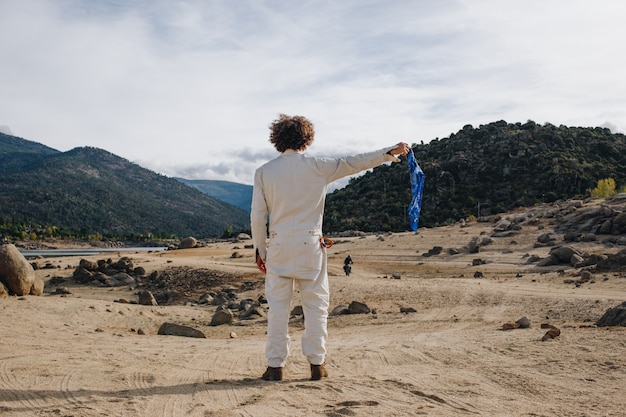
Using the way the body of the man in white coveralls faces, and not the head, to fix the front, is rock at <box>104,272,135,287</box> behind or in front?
in front

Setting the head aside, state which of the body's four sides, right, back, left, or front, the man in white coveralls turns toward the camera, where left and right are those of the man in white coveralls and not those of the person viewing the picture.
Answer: back

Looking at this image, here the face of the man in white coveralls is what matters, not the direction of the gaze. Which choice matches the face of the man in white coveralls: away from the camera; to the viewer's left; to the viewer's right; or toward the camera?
away from the camera

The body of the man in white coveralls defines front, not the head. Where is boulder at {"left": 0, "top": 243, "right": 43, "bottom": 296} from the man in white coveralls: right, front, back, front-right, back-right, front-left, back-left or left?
front-left

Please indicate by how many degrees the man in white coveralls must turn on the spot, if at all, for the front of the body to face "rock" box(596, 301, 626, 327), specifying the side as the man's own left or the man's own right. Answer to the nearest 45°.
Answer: approximately 45° to the man's own right

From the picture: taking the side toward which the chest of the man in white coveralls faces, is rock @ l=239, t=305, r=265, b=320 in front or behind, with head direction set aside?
in front

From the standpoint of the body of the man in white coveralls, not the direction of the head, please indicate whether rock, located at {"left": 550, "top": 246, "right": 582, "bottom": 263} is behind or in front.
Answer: in front

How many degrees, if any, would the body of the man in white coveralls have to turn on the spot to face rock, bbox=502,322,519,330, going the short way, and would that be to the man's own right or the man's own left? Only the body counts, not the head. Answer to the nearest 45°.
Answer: approximately 45° to the man's own right
